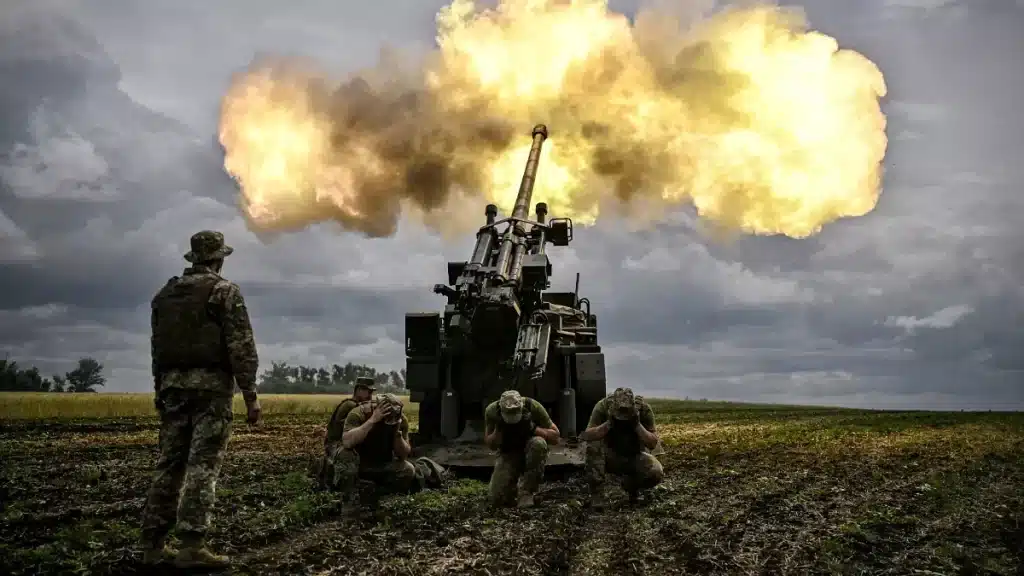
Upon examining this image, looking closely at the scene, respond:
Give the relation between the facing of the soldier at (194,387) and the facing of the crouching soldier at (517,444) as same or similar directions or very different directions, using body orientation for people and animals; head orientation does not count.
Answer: very different directions

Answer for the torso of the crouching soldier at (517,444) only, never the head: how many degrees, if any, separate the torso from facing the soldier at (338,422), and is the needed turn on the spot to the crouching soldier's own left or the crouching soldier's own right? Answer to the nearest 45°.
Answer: approximately 90° to the crouching soldier's own right

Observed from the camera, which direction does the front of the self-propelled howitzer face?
facing away from the viewer

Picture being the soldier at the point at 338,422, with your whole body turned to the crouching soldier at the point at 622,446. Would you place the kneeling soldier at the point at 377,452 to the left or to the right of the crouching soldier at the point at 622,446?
right

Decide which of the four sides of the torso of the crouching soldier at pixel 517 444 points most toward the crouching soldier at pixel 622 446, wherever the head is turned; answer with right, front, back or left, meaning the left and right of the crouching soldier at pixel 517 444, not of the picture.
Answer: left

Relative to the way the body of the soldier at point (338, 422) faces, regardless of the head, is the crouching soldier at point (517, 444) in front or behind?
in front

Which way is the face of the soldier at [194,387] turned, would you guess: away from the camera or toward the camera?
away from the camera

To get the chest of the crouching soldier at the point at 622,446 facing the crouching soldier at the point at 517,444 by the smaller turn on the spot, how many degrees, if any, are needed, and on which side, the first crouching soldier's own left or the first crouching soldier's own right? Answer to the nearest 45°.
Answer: approximately 45° to the first crouching soldier's own right

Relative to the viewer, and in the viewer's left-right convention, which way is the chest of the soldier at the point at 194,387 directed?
facing away from the viewer and to the right of the viewer

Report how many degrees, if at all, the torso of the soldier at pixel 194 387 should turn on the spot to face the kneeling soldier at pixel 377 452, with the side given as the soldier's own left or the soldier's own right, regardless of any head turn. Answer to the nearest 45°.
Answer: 0° — they already face them

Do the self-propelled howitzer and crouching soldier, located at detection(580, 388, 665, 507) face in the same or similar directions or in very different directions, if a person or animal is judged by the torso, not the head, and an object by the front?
very different directions

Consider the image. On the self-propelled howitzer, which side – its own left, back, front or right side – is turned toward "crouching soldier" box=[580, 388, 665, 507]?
back
